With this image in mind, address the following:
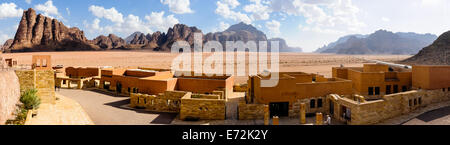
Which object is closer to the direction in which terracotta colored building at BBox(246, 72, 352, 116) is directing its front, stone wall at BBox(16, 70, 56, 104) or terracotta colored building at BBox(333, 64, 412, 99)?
the stone wall

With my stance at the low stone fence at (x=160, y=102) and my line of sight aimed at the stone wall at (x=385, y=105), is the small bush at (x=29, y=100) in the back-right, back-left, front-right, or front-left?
back-right

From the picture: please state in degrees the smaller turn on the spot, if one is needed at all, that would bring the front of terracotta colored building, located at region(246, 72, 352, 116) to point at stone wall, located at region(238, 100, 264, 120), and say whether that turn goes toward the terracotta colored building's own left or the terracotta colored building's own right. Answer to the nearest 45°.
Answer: approximately 45° to the terracotta colored building's own right

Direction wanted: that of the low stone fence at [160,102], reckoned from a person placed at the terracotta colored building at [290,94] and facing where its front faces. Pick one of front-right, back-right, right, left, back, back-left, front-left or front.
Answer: right

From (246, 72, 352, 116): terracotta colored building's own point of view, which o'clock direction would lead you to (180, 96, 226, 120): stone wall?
The stone wall is roughly at 2 o'clock from the terracotta colored building.

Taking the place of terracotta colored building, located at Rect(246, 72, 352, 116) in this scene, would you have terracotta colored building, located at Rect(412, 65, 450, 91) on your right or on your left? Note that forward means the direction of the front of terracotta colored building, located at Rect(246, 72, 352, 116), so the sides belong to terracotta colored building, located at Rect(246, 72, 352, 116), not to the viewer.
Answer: on your left

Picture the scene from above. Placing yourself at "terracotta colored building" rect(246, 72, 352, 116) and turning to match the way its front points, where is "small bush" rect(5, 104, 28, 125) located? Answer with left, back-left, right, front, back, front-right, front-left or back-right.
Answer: front-right

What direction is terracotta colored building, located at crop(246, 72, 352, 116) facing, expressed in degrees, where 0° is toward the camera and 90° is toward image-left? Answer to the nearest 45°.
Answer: approximately 0°

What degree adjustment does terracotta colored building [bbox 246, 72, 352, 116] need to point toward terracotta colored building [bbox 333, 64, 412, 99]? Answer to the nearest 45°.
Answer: approximately 135° to its left

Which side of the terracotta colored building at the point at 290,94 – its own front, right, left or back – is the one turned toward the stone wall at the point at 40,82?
right

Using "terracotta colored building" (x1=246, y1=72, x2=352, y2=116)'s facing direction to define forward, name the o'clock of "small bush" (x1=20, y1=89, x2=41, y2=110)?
The small bush is roughly at 2 o'clock from the terracotta colored building.
